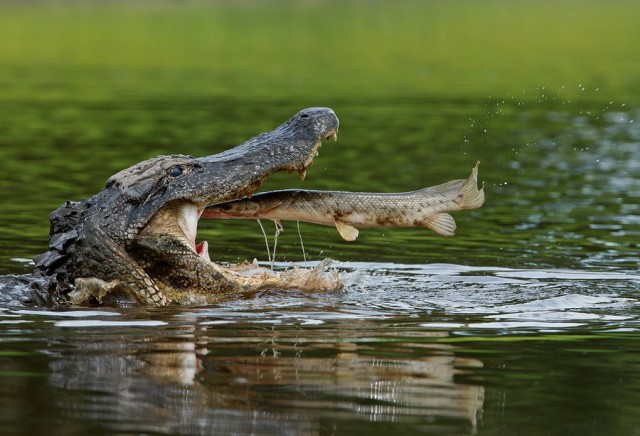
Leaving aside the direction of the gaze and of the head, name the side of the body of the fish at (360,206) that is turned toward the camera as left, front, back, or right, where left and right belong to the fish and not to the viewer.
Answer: left

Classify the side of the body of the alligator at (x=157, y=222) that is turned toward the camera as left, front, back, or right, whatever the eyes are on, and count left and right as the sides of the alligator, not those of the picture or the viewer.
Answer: right
